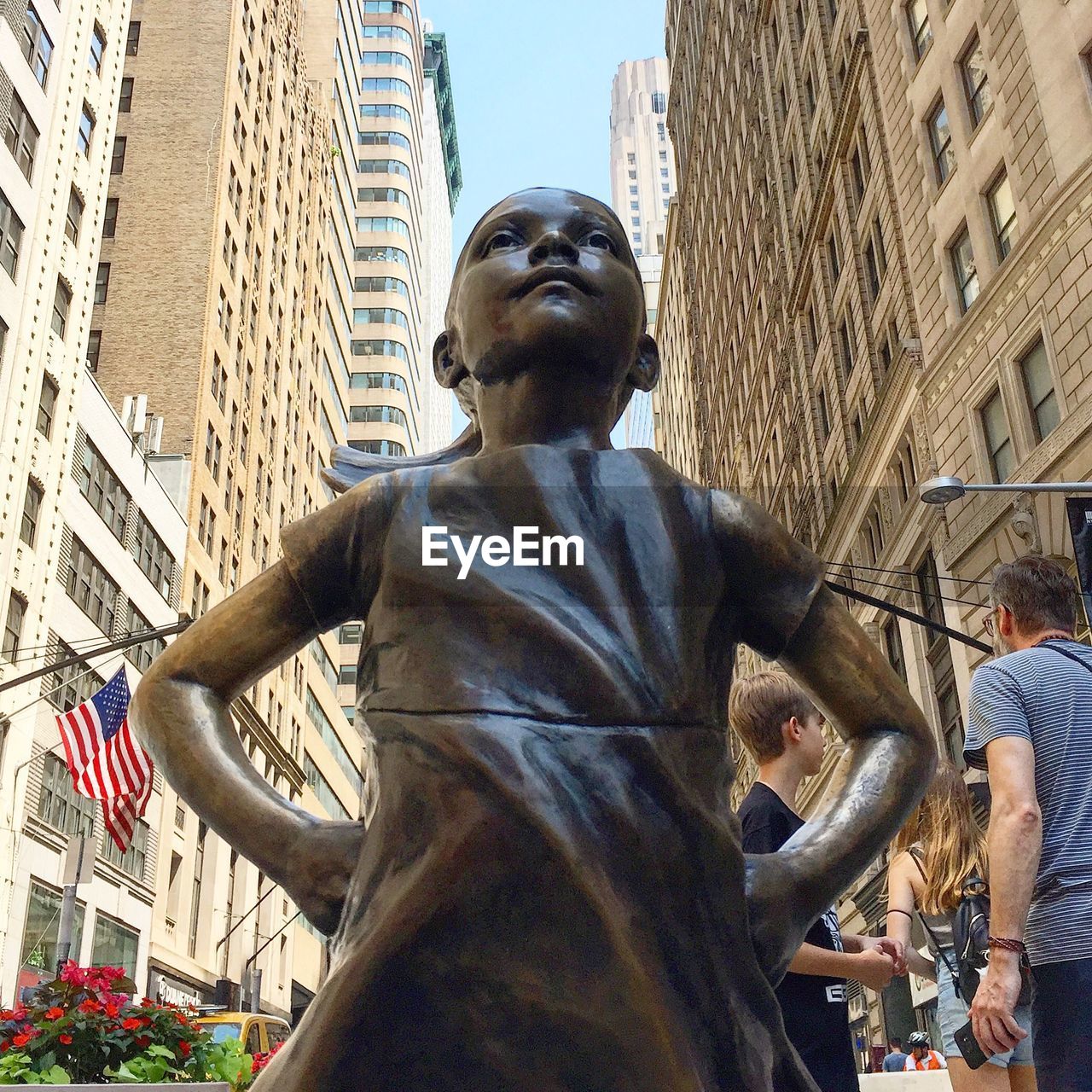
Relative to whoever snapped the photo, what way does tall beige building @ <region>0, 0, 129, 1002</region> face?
facing the viewer and to the right of the viewer

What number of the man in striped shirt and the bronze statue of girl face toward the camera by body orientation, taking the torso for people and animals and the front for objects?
1

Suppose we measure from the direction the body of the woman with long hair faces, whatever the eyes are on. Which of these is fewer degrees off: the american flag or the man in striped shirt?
the american flag

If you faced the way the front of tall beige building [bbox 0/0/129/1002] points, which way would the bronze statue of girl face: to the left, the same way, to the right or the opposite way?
to the right

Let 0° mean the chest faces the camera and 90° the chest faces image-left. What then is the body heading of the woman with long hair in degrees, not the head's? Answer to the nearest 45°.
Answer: approximately 135°

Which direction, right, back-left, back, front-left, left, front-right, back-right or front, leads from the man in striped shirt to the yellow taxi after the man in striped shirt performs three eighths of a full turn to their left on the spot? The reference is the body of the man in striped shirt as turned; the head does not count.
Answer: back-right

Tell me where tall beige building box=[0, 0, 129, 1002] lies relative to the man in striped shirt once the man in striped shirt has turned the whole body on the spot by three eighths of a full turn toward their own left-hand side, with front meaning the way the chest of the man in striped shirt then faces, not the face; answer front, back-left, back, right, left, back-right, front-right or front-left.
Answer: back-right

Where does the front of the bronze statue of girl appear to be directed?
toward the camera

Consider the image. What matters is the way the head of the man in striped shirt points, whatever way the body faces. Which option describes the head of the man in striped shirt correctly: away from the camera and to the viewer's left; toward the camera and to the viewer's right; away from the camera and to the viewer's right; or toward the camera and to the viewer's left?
away from the camera and to the viewer's left

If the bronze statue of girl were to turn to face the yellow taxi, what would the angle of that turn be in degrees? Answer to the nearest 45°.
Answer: approximately 180°

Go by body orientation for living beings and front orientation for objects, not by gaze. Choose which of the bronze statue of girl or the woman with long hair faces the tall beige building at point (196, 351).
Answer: the woman with long hair

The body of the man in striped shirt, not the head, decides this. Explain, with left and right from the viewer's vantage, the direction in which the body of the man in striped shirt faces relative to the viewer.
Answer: facing away from the viewer and to the left of the viewer

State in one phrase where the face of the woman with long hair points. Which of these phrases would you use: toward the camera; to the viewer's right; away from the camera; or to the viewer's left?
away from the camera

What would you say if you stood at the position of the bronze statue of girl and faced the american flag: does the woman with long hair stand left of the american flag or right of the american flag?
right
